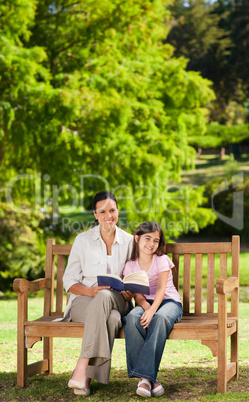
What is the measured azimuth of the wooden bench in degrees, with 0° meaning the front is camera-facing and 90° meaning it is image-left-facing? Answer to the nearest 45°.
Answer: approximately 0°
